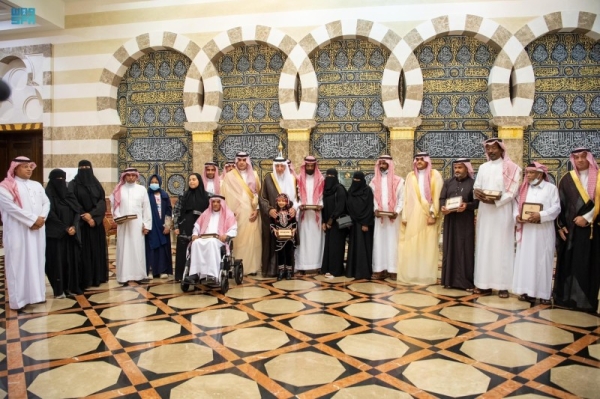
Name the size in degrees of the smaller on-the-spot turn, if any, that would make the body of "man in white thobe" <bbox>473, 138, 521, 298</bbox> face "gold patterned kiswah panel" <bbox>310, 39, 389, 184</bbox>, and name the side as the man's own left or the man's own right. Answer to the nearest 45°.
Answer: approximately 90° to the man's own right

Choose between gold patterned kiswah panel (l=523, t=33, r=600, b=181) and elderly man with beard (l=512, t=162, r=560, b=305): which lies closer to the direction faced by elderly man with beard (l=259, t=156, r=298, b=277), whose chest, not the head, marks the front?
the elderly man with beard

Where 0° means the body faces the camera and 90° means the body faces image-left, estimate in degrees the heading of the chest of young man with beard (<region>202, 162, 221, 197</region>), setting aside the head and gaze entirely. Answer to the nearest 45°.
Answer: approximately 0°

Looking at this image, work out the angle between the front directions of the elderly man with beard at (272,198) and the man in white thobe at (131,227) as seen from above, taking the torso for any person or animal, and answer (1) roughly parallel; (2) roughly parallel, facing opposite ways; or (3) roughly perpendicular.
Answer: roughly parallel

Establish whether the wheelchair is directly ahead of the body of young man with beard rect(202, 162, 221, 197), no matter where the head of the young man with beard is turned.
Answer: yes

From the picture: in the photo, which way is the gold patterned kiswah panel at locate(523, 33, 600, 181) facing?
toward the camera

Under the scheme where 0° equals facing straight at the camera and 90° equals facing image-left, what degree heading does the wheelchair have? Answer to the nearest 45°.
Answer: approximately 45°

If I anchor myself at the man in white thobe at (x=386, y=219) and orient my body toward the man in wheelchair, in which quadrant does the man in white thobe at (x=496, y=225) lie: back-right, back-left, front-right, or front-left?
back-left

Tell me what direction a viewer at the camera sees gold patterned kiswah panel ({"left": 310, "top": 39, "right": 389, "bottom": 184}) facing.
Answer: facing the viewer

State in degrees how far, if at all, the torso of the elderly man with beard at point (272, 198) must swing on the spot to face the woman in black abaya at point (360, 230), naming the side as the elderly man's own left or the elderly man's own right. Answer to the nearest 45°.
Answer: approximately 90° to the elderly man's own left

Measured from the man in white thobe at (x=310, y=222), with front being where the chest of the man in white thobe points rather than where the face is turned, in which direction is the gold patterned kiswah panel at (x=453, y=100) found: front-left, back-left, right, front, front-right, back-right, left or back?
back-left

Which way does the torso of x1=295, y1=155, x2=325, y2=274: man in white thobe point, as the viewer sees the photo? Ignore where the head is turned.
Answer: toward the camera

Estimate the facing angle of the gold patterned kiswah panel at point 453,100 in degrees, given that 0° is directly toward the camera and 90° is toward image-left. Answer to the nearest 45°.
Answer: approximately 0°

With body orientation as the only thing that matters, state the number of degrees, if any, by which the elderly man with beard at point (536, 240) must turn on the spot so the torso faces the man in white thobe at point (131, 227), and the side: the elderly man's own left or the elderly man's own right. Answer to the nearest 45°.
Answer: approximately 45° to the elderly man's own right
